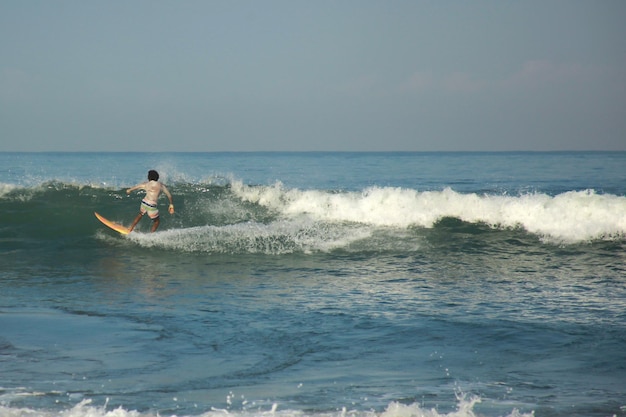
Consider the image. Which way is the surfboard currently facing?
to the viewer's left
